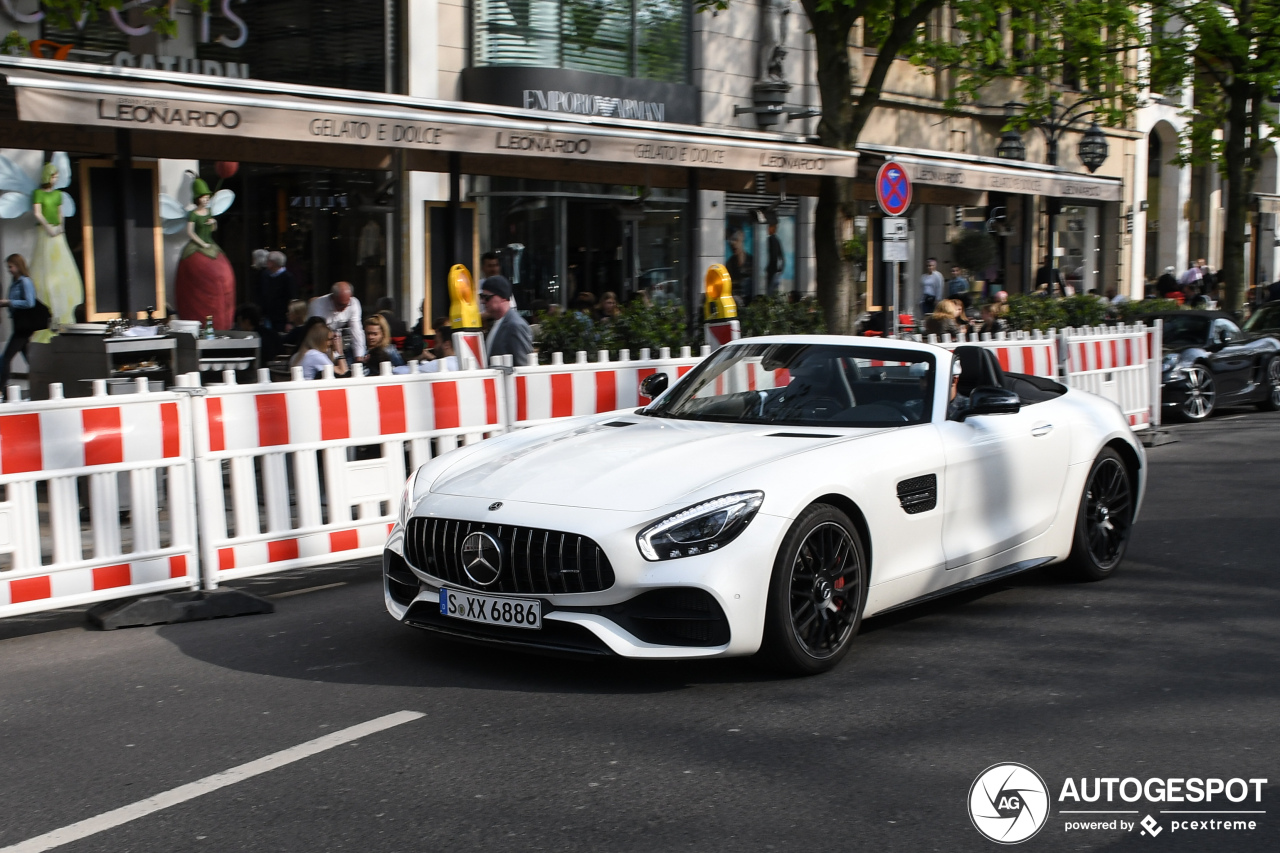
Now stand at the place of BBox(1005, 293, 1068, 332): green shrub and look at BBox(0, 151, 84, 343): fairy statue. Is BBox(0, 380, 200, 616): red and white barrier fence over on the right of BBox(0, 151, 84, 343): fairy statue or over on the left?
left

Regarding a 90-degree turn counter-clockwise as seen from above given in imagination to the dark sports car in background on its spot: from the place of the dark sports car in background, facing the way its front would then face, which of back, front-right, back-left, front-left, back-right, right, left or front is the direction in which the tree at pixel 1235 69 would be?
back-left

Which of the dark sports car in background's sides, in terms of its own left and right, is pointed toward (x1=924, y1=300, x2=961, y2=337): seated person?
front

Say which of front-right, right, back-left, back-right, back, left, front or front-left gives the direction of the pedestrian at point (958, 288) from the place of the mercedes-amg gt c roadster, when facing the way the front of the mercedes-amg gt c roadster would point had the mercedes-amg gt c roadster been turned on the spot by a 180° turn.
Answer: front-left

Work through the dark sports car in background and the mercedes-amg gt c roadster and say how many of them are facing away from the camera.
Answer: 0

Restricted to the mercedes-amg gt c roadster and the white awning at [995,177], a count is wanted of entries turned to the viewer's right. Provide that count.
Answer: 0
